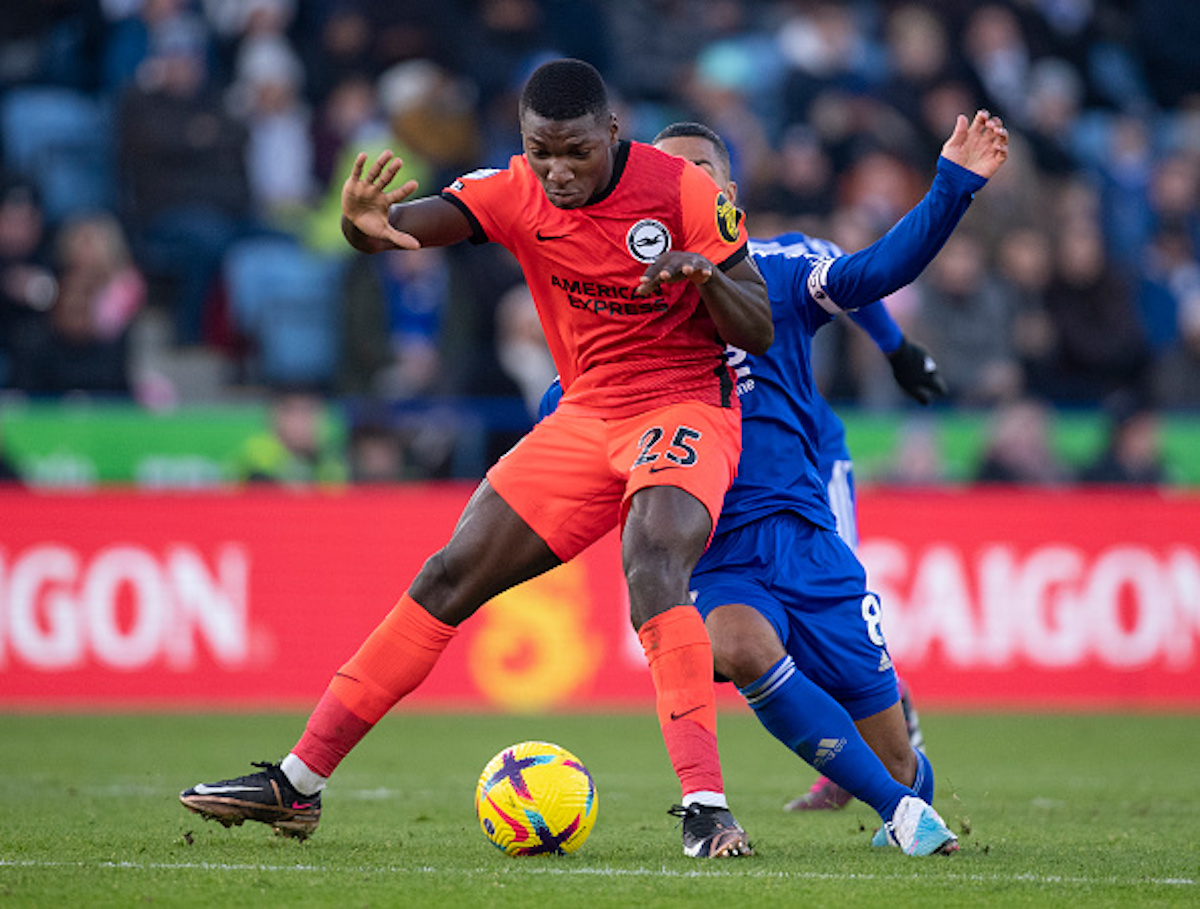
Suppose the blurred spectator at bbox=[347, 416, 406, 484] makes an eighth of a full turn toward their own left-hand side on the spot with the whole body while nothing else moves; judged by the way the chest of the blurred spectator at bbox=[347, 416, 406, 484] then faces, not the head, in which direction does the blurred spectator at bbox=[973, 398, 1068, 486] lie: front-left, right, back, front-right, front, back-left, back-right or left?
front-left

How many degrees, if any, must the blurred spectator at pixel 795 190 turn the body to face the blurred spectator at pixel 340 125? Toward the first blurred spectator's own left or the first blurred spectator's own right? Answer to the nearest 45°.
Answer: approximately 90° to the first blurred spectator's own right

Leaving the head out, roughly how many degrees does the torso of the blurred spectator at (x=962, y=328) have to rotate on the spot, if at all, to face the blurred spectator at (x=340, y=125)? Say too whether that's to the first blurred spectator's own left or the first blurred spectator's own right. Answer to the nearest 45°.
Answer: approximately 90° to the first blurred spectator's own right

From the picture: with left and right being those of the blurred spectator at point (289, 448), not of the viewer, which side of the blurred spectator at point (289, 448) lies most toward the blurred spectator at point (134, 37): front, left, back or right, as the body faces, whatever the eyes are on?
back

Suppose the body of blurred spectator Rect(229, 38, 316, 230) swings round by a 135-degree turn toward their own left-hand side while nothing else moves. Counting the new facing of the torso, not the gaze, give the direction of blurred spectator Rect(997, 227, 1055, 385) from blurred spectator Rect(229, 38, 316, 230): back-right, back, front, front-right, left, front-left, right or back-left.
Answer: front-right

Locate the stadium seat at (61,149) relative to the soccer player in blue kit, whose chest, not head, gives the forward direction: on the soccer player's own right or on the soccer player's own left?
on the soccer player's own right

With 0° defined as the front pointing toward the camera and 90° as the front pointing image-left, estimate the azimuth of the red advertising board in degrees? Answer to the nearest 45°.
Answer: approximately 0°

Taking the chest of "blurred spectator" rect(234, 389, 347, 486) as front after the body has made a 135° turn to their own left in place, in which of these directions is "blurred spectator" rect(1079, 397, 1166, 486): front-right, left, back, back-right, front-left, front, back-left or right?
front-right

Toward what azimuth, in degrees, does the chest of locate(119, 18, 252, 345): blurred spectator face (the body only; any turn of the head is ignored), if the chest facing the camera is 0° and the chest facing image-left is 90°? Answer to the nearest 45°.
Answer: approximately 0°

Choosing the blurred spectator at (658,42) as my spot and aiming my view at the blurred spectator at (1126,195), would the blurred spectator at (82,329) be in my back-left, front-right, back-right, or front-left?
back-right

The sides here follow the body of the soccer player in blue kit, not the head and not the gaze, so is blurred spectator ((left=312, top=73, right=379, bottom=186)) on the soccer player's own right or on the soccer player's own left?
on the soccer player's own right

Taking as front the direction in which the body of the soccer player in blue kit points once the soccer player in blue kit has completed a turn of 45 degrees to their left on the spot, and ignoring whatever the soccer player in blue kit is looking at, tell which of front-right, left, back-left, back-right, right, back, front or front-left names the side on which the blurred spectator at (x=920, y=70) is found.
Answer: back

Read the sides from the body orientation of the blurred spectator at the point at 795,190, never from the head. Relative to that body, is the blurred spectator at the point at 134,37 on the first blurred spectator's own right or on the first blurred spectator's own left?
on the first blurred spectator's own right
